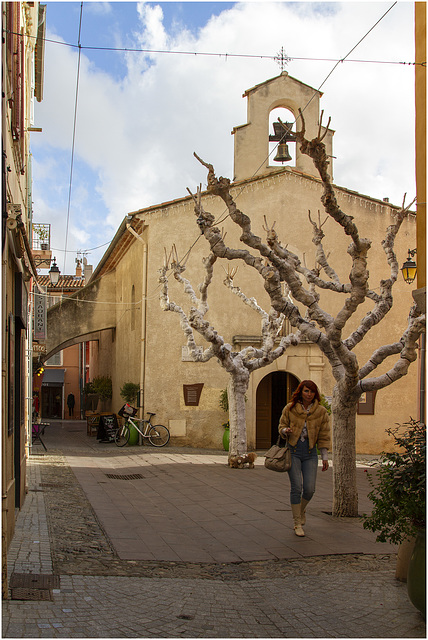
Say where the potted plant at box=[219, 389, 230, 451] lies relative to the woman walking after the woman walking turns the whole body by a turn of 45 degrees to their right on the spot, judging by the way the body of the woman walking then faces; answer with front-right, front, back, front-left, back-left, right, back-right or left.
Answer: back-right

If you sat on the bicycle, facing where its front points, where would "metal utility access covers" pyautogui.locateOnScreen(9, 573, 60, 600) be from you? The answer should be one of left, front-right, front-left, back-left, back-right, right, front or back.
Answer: left

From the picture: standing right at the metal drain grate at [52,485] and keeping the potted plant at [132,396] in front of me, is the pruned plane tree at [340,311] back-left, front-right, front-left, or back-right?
back-right

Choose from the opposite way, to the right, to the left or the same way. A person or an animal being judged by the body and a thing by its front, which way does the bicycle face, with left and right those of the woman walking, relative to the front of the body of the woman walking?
to the right

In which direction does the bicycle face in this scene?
to the viewer's left
